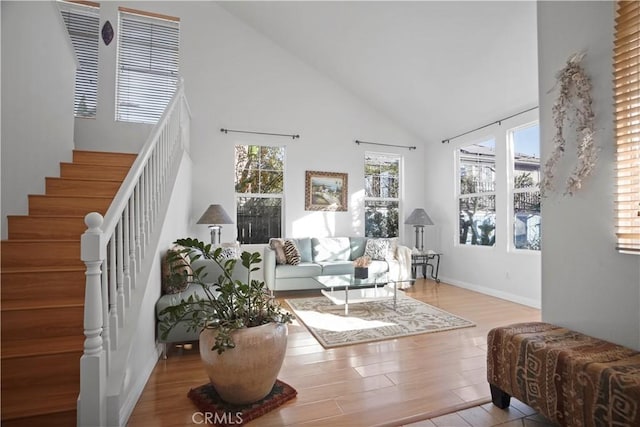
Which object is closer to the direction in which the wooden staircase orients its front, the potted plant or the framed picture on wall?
the potted plant

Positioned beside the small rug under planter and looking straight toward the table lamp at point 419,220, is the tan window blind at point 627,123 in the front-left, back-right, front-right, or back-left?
front-right

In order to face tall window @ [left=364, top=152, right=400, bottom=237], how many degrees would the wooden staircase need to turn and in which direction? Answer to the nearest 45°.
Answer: approximately 90° to its left

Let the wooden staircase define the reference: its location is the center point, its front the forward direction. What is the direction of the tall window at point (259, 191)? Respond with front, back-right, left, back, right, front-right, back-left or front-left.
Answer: back-left

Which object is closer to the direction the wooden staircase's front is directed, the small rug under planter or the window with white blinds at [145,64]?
the small rug under planter

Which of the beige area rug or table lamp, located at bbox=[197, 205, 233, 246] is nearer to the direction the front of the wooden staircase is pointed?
the beige area rug

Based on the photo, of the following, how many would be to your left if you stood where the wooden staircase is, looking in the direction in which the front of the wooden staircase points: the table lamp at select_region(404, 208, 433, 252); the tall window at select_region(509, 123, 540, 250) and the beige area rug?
3

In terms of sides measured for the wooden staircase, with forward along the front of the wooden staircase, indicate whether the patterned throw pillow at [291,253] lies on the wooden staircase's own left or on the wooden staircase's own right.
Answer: on the wooden staircase's own left

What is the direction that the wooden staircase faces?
toward the camera

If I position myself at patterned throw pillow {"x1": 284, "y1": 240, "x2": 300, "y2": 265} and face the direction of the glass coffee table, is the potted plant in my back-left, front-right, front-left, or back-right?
front-right

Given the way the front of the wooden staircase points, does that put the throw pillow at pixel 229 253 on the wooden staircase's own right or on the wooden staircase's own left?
on the wooden staircase's own left

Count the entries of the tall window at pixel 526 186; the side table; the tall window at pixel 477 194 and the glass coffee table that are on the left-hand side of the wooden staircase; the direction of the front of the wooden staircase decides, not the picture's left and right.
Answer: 4

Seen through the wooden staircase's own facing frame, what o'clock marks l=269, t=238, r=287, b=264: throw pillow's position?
The throw pillow is roughly at 8 o'clock from the wooden staircase.

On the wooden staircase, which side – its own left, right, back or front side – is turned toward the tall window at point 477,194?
left

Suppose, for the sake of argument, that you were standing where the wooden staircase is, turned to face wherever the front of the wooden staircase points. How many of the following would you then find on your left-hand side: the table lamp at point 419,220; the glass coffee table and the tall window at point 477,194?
3

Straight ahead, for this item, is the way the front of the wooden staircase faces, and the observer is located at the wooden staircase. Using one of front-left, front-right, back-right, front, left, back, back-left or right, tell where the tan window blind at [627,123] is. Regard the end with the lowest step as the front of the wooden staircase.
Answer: front-left
